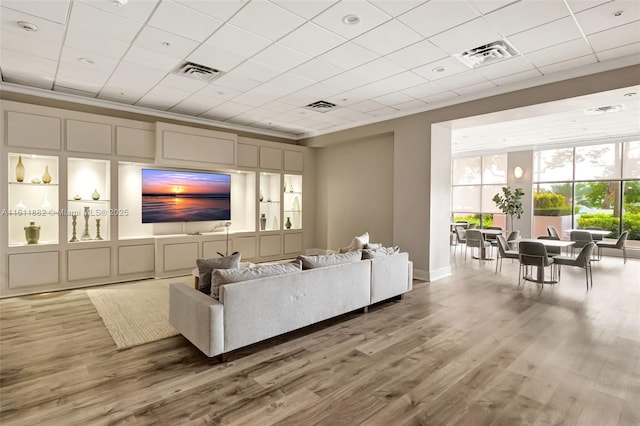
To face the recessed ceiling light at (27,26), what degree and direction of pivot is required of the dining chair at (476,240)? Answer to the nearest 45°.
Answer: approximately 180°

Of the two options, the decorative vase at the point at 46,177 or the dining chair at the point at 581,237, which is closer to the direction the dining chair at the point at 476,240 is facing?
the dining chair

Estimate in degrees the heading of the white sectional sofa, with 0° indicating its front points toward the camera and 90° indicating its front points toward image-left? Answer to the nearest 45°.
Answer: approximately 135°

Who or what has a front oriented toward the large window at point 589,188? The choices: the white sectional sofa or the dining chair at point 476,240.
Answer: the dining chair

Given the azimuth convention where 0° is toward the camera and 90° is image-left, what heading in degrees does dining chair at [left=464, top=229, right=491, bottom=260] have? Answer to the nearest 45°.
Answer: approximately 225°

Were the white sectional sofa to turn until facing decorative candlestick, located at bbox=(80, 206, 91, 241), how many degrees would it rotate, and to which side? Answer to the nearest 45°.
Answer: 0° — it already faces it

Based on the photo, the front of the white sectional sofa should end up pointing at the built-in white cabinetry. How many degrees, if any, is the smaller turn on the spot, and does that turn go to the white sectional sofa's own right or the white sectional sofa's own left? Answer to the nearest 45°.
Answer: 0° — it already faces it

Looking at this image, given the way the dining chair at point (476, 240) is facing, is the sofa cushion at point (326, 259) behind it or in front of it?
behind
